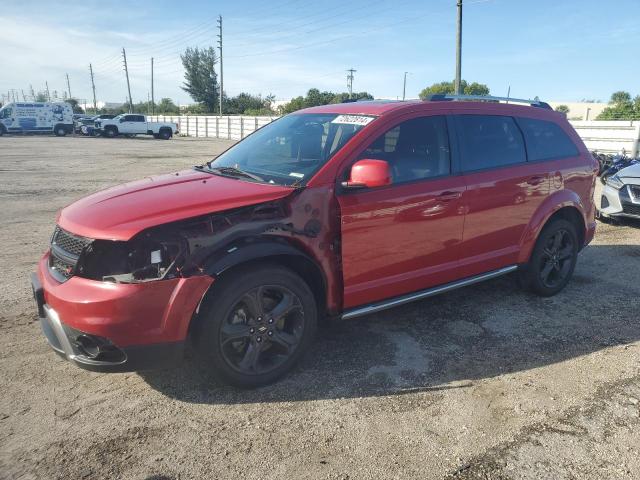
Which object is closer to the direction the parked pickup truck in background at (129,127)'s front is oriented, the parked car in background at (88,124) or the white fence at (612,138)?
the parked car in background

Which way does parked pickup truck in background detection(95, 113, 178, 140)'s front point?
to the viewer's left

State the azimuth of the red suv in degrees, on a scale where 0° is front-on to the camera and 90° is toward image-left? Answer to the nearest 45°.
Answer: approximately 45°

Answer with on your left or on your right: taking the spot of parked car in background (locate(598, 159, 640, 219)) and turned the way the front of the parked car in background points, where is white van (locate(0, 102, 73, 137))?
on your right

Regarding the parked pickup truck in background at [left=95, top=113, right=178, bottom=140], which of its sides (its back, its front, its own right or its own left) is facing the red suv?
left

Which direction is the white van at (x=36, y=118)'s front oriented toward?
to the viewer's left

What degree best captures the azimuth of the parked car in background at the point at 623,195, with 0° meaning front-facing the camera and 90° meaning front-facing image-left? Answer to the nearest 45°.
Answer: approximately 45°

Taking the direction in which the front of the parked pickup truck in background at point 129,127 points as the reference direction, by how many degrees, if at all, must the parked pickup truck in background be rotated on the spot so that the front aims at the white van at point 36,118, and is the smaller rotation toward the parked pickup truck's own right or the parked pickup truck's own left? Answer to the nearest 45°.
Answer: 0° — it already faces it

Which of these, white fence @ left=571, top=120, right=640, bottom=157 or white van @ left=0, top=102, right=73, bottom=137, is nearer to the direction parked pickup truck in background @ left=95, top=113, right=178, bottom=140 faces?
the white van

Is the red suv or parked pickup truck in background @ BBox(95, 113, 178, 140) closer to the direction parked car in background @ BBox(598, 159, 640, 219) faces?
the red suv

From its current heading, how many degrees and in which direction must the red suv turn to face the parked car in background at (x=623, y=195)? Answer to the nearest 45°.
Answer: approximately 180°
